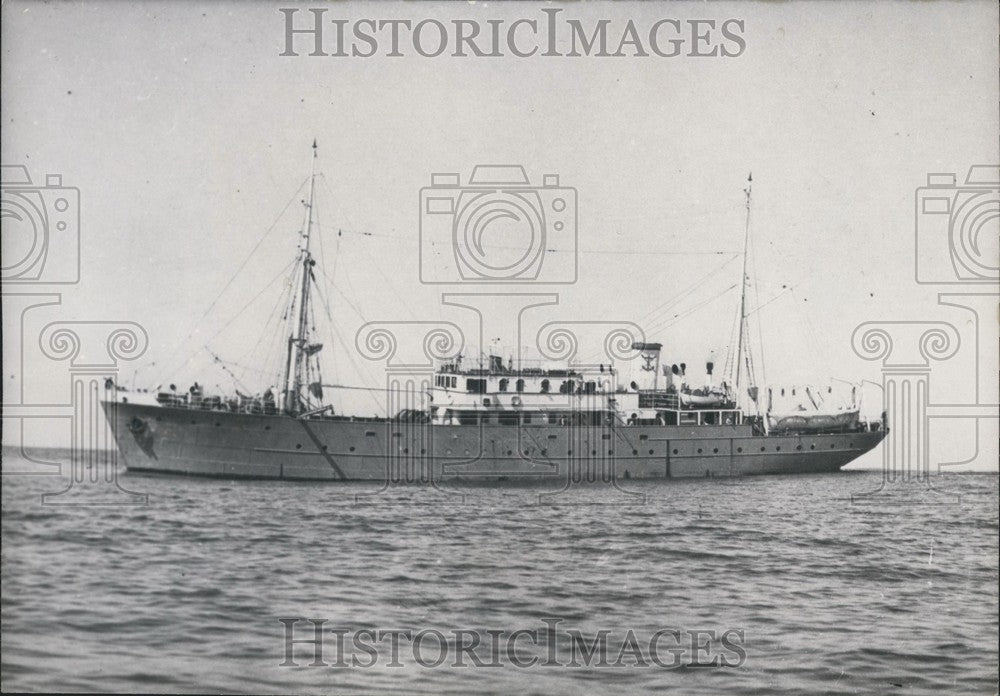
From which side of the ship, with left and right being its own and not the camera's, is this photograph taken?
left
